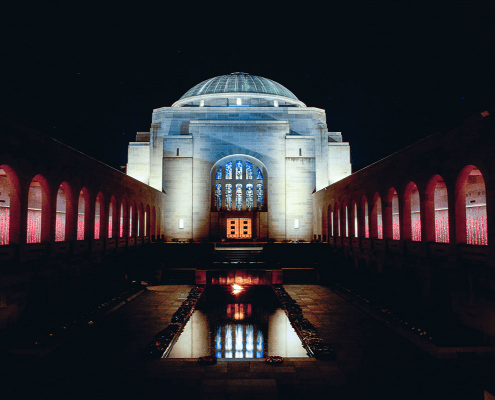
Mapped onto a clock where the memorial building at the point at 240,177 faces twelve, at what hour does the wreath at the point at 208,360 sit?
The wreath is roughly at 12 o'clock from the memorial building.

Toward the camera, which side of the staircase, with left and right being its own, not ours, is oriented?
front

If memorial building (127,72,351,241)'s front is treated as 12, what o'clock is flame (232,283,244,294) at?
The flame is roughly at 12 o'clock from the memorial building.

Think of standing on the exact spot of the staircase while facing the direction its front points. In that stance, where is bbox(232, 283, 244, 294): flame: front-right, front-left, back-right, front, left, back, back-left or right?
front-left

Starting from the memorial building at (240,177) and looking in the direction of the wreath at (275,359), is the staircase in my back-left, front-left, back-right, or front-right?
front-right

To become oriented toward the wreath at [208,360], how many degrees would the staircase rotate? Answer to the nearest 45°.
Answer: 0° — it already faces it

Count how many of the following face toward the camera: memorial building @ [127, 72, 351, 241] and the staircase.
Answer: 2

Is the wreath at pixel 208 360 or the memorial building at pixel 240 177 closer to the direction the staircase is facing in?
the wreath

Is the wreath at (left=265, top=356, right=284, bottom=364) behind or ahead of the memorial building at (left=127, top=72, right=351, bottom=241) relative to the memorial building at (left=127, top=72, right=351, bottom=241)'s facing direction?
ahead

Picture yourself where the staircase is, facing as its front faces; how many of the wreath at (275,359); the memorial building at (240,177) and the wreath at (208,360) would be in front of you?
2

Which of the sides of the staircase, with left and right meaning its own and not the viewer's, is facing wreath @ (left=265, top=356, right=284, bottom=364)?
front

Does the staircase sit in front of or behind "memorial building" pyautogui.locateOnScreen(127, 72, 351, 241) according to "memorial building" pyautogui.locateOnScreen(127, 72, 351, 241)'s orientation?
in front

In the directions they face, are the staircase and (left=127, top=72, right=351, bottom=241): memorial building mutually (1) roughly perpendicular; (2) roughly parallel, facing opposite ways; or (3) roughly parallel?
roughly parallel
